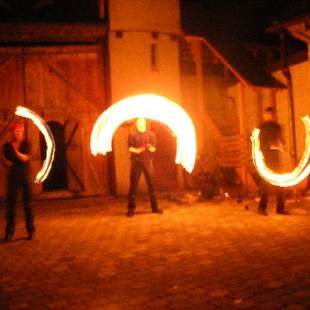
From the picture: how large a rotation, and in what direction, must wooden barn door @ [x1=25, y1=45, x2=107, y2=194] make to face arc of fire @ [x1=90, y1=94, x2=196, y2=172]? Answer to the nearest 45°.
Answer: approximately 45° to its left

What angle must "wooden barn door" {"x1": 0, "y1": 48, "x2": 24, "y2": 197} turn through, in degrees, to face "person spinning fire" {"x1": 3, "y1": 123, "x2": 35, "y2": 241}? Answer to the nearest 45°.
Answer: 0° — it already faces them

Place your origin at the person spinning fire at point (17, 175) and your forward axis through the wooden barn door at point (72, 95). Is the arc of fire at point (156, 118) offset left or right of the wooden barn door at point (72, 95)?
right

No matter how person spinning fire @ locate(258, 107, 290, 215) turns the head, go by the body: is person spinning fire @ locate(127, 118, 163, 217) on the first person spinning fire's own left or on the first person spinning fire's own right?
on the first person spinning fire's own right

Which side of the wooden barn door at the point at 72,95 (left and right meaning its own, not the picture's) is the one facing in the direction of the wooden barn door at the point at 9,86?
right

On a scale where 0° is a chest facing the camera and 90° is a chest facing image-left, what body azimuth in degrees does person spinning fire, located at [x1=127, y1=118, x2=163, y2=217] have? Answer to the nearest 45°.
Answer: approximately 0°

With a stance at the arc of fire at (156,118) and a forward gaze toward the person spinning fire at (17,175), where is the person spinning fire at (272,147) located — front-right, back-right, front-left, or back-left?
back-left

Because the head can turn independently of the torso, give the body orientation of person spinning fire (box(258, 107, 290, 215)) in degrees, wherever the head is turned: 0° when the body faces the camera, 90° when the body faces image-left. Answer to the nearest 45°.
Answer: approximately 0°
